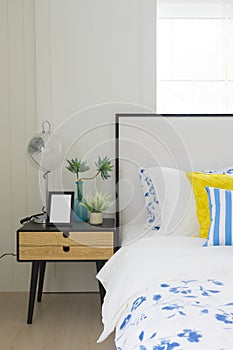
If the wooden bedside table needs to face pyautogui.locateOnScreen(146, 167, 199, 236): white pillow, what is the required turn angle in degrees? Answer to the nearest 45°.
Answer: approximately 90° to its left

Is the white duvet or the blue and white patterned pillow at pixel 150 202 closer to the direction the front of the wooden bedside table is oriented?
the white duvet

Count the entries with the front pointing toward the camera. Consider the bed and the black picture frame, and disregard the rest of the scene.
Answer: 2

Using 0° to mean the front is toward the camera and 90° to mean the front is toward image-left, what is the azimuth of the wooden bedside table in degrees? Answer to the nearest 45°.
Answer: approximately 0°

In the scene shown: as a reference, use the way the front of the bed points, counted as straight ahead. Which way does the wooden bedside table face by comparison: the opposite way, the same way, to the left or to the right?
the same way

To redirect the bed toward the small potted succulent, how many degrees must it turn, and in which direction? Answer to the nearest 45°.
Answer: approximately 135° to its right

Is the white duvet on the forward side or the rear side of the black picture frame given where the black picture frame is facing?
on the forward side

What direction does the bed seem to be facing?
toward the camera
